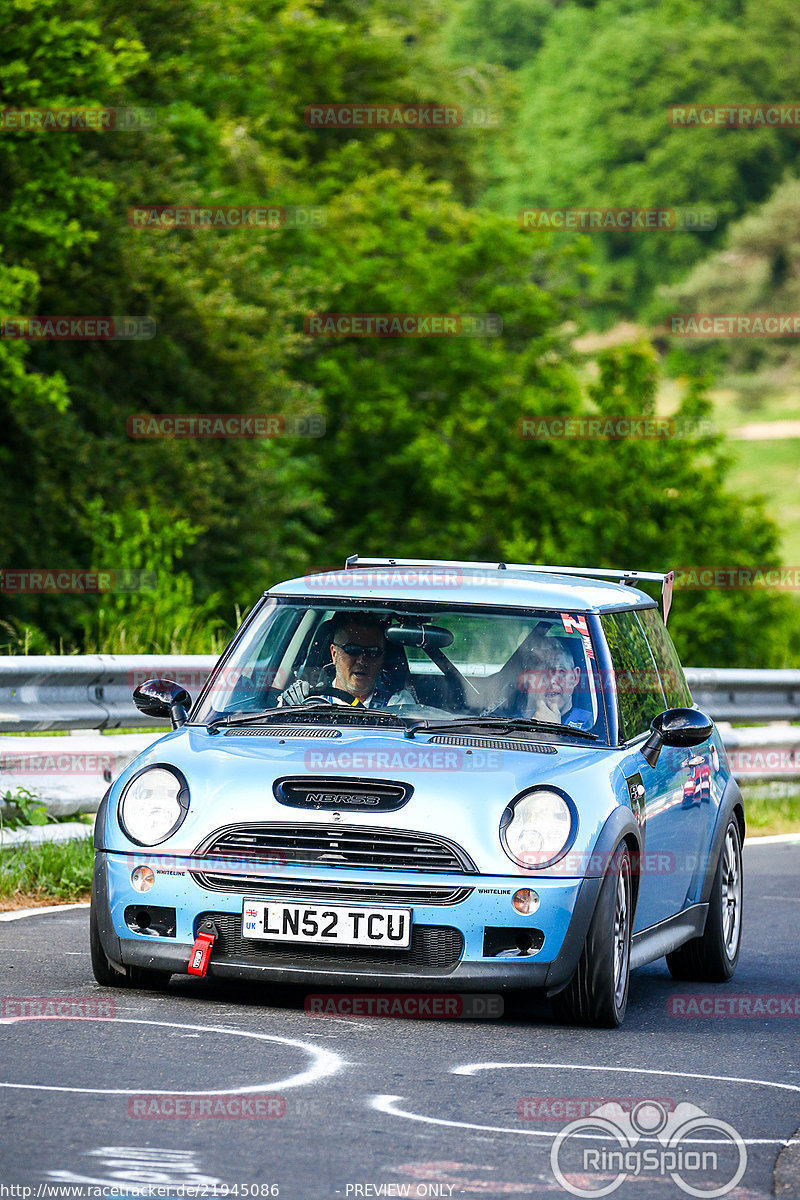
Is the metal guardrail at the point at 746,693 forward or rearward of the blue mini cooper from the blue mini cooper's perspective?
rearward

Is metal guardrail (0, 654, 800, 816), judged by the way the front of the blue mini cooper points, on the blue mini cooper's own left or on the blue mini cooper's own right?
on the blue mini cooper's own right

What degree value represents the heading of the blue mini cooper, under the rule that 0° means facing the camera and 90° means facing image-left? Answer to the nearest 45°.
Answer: approximately 45°
